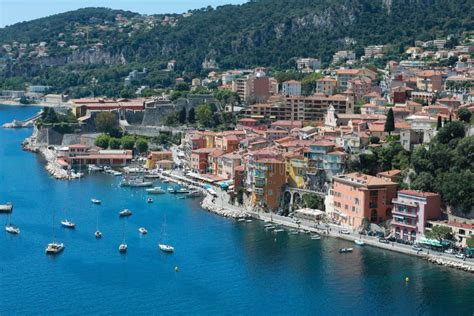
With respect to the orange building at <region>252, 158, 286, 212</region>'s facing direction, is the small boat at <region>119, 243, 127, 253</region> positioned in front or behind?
in front

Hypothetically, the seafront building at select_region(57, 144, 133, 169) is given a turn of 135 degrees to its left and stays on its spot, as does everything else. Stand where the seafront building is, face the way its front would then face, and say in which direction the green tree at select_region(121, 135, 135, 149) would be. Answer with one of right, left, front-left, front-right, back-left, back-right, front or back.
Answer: front

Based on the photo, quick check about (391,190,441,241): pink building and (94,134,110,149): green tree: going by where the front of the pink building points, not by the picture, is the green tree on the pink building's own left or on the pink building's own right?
on the pink building's own right

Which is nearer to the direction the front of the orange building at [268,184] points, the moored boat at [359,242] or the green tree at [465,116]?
the moored boat

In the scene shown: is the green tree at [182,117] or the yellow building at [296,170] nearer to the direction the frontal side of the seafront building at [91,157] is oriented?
the yellow building

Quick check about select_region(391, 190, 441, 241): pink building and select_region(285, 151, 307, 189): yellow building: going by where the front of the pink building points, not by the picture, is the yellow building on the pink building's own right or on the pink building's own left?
on the pink building's own right

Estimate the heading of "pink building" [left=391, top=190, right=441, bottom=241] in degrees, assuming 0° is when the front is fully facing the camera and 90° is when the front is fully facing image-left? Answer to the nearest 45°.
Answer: approximately 45°

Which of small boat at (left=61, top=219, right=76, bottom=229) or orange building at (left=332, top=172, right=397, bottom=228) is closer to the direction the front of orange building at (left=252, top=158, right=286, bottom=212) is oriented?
the small boat

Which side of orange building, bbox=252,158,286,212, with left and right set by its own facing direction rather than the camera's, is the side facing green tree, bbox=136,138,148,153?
right

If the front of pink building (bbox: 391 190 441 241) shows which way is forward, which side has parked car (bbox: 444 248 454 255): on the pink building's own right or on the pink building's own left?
on the pink building's own left
